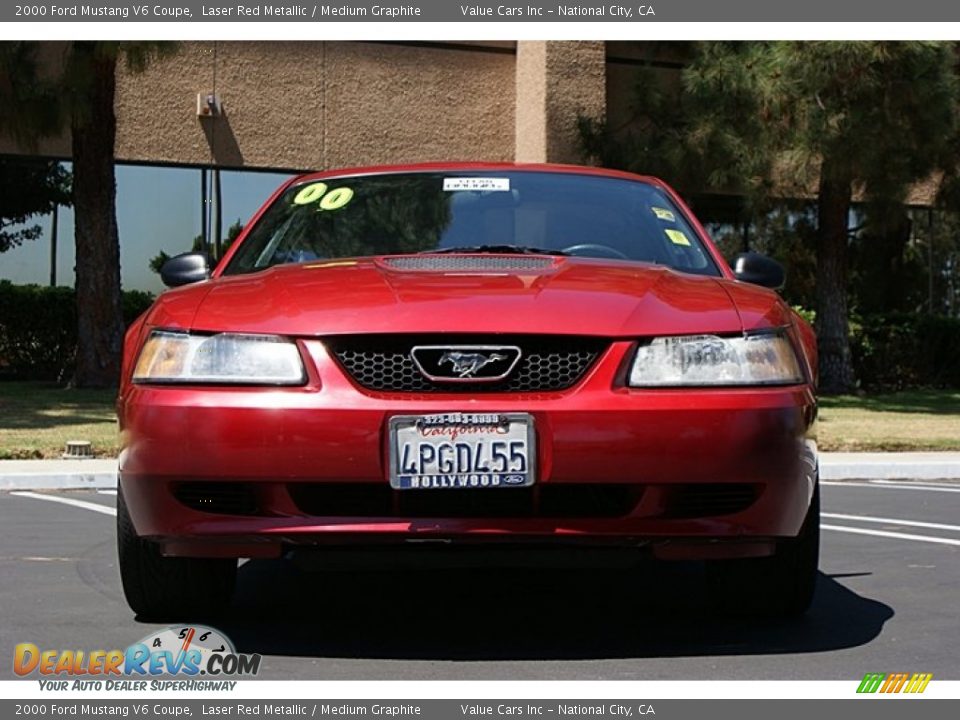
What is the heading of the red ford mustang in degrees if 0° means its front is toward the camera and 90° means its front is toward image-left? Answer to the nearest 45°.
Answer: approximately 0°

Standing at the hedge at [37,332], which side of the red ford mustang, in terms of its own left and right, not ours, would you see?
back

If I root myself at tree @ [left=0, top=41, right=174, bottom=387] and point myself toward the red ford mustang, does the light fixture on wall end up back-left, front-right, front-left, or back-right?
back-left

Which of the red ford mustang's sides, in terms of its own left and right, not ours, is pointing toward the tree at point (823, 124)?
back

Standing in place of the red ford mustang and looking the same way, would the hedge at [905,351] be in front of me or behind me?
behind

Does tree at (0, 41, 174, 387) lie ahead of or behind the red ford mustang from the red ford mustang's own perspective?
behind

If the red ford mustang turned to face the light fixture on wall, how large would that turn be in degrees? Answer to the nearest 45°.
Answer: approximately 180°

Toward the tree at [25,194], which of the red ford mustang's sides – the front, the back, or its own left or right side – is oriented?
back
